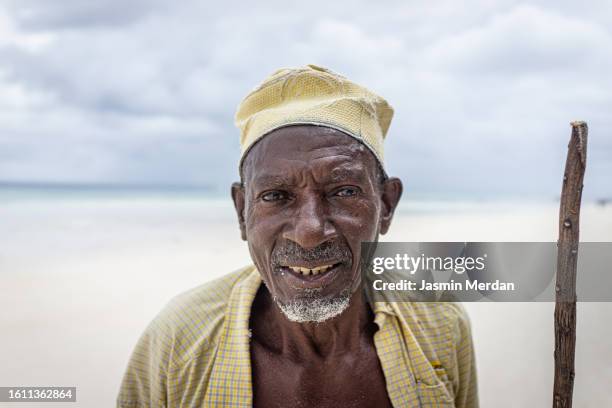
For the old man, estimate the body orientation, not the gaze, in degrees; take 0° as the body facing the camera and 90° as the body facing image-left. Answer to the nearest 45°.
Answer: approximately 0°
